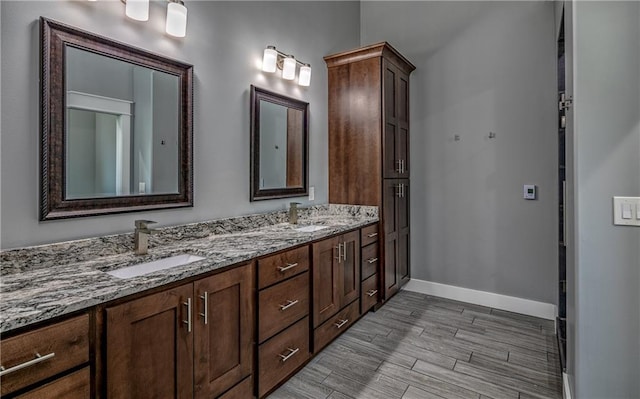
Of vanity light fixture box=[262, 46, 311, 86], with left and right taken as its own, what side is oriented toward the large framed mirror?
right

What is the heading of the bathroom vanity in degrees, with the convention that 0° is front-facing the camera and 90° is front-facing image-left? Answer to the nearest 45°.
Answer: approximately 315°

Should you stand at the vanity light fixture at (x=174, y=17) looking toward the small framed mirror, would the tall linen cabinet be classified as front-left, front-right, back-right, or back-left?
front-right

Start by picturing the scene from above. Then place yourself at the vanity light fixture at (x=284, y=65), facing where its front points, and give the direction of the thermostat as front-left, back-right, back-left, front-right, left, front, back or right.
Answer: front-left

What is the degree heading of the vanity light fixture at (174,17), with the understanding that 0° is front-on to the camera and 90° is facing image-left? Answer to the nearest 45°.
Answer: approximately 315°

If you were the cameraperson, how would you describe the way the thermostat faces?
facing the viewer

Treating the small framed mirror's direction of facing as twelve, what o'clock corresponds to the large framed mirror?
The large framed mirror is roughly at 3 o'clock from the small framed mirror.

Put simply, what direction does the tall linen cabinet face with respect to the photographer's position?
facing the viewer and to the right of the viewer

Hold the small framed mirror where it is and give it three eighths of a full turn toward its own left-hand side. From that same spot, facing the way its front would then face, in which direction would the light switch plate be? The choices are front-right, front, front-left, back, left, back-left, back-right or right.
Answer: back-right

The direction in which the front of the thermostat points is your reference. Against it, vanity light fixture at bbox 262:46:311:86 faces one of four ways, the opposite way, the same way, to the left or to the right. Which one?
to the left

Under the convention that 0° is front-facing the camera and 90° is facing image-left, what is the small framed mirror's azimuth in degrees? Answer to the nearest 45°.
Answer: approximately 315°

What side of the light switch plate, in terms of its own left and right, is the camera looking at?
front

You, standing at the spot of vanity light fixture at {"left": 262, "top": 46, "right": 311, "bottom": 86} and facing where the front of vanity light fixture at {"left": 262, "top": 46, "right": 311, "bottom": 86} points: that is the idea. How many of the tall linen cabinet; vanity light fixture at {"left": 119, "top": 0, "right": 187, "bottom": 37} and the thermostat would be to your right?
1
